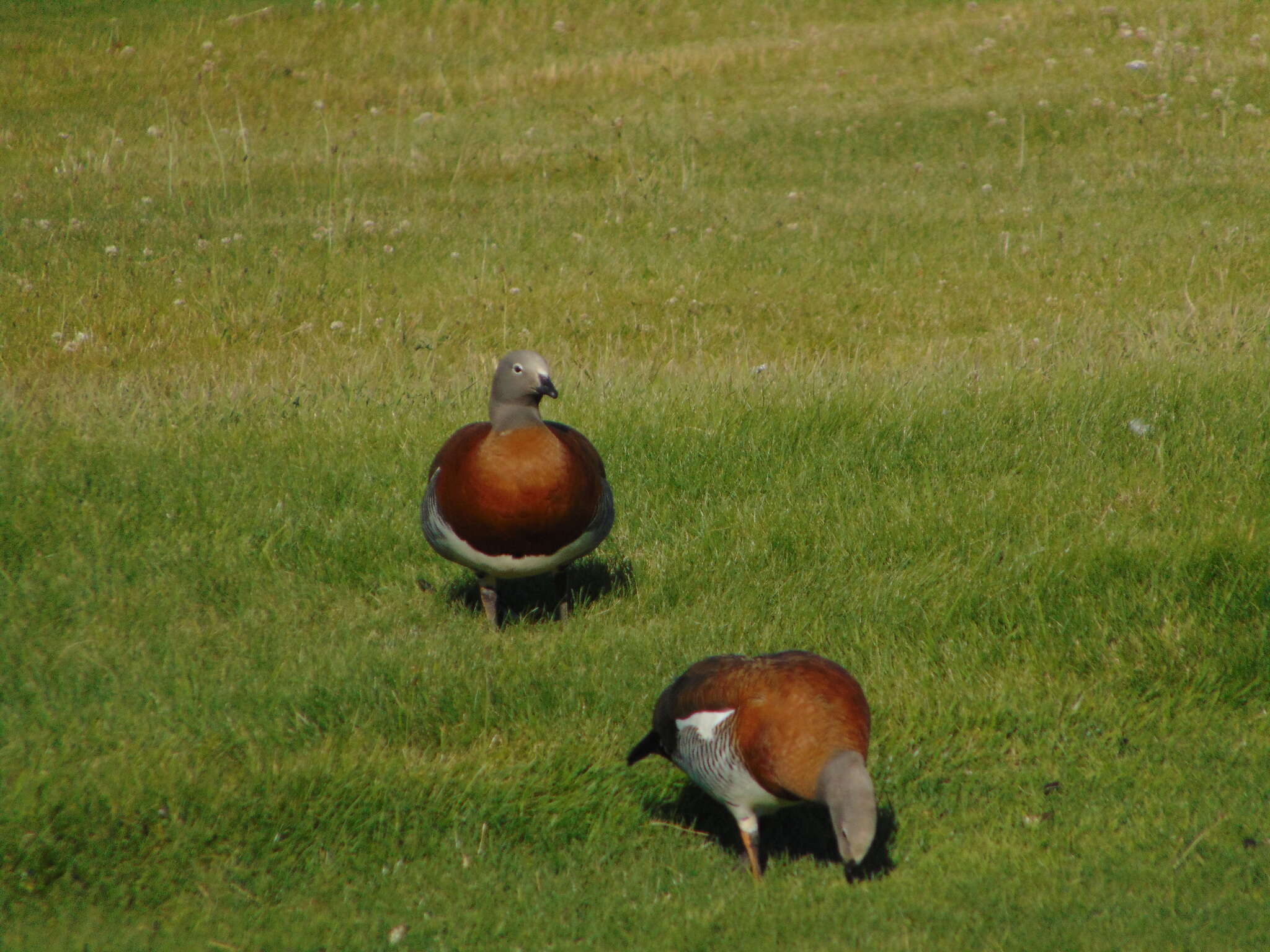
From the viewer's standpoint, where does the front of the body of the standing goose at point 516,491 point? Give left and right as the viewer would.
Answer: facing the viewer

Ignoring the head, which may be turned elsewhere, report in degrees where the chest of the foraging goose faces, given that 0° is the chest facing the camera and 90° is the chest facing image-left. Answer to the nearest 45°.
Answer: approximately 315°

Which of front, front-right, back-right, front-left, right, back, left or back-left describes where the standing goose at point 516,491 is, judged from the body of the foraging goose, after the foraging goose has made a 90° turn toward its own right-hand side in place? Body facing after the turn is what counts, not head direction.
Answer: right
